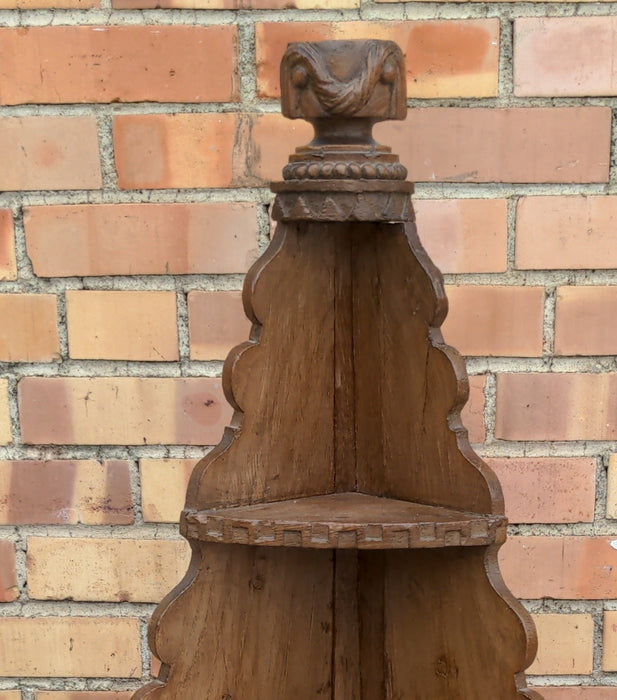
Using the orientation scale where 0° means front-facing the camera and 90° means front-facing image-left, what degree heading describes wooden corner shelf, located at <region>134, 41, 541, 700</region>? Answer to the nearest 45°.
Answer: approximately 0°
